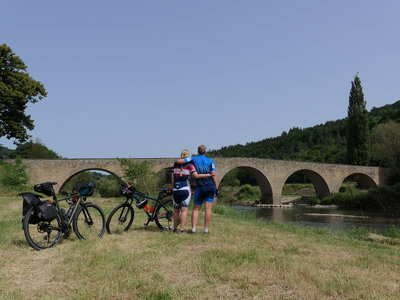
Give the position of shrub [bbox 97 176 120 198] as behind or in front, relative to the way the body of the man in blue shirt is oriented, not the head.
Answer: in front

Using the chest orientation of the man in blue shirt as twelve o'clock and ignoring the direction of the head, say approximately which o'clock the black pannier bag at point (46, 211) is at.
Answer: The black pannier bag is roughly at 8 o'clock from the man in blue shirt.

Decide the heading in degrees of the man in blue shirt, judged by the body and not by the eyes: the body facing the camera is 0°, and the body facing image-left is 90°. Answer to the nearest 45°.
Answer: approximately 180°

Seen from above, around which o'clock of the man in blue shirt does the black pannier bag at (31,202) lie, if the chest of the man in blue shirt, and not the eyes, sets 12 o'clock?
The black pannier bag is roughly at 8 o'clock from the man in blue shirt.

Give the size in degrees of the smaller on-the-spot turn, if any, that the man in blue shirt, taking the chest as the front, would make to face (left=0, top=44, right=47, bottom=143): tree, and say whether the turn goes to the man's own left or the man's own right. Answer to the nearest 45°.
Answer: approximately 45° to the man's own left

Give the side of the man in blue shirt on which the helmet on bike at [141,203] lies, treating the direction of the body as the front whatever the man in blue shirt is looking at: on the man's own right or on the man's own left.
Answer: on the man's own left

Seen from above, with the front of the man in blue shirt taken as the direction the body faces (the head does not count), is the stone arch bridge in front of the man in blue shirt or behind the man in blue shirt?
in front

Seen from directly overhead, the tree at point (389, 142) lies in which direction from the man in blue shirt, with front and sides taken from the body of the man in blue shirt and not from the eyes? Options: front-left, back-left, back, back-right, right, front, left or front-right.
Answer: front-right

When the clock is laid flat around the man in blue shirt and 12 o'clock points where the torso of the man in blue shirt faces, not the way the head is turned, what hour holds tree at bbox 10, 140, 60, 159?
The tree is roughly at 11 o'clock from the man in blue shirt.

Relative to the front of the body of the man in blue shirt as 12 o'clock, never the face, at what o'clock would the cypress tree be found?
The cypress tree is roughly at 1 o'clock from the man in blue shirt.

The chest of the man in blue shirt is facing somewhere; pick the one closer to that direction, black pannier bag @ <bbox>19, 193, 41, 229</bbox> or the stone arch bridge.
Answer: the stone arch bridge

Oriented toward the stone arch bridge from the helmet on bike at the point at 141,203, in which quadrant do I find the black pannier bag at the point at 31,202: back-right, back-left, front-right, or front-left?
back-left
